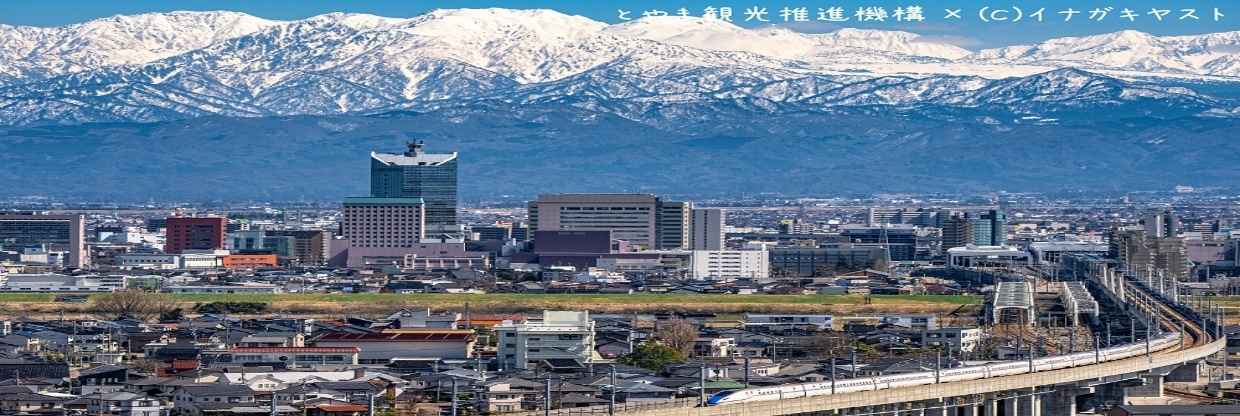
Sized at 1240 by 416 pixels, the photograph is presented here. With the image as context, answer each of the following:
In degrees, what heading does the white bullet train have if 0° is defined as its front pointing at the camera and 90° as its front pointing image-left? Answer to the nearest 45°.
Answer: approximately 45°

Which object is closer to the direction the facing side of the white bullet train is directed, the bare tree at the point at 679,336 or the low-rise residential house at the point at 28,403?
the low-rise residential house

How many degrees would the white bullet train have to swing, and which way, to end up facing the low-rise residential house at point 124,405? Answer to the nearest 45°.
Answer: approximately 45° to its right

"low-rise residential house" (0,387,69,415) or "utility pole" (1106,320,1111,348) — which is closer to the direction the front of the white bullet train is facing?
the low-rise residential house

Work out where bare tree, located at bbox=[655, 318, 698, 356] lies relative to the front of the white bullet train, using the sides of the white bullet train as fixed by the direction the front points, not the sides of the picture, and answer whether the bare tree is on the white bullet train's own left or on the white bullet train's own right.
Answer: on the white bullet train's own right
